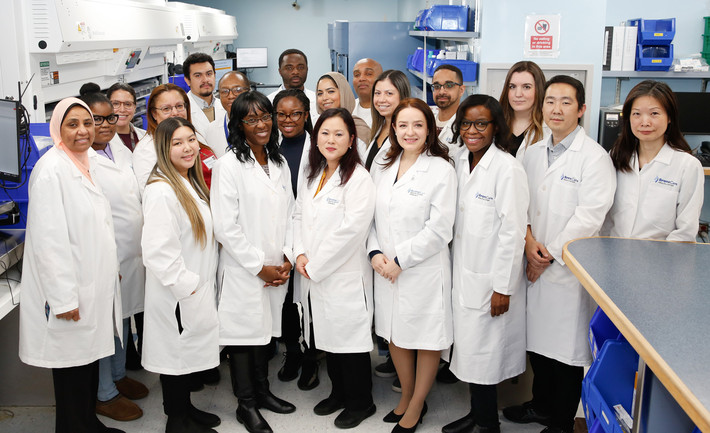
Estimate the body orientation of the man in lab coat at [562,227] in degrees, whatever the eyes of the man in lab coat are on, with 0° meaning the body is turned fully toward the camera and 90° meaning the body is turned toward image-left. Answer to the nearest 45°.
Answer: approximately 45°

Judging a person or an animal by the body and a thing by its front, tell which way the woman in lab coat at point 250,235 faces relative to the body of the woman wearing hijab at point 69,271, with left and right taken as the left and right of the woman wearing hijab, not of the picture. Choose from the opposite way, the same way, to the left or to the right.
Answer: the same way

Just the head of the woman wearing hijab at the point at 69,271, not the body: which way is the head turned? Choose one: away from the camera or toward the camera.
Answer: toward the camera

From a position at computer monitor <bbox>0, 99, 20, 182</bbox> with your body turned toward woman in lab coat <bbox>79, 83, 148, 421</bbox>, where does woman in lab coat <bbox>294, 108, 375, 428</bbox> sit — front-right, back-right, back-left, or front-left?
front-right

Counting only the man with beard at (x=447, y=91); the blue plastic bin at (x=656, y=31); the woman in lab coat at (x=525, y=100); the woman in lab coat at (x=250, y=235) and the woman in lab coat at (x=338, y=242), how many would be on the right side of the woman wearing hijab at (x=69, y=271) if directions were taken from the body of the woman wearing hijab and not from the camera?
0

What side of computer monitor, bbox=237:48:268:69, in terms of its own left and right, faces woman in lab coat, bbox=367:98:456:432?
front

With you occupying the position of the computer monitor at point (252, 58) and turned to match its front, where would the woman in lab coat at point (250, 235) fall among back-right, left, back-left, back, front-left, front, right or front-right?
front

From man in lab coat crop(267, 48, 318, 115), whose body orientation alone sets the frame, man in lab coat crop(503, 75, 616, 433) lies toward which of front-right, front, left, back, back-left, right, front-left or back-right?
front-left

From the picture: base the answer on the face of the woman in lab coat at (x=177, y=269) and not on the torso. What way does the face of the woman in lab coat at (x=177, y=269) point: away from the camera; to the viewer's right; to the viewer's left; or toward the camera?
toward the camera

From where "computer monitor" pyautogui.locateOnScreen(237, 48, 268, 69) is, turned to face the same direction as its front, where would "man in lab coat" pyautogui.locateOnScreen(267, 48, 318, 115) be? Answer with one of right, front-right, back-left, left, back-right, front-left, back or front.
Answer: front

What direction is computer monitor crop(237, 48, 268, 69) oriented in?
toward the camera

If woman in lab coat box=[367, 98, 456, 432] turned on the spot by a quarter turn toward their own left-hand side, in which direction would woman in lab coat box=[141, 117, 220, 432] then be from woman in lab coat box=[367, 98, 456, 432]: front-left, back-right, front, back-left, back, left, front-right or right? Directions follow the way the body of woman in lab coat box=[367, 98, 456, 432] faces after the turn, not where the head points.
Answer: back-right

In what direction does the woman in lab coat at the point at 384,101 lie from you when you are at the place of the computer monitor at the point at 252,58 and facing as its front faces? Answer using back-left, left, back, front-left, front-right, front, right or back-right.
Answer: front

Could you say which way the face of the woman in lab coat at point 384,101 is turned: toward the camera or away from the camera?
toward the camera

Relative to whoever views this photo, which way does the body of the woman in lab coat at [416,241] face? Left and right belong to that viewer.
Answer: facing the viewer and to the left of the viewer

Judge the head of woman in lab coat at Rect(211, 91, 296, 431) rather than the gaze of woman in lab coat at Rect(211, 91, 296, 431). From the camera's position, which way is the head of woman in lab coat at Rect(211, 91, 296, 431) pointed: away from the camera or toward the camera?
toward the camera

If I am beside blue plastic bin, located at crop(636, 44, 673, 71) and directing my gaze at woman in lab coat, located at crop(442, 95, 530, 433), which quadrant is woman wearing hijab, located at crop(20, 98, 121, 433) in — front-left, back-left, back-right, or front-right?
front-right

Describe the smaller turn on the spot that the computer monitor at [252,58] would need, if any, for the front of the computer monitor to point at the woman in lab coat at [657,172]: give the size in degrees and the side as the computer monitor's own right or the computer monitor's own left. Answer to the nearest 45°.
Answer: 0° — it already faces them

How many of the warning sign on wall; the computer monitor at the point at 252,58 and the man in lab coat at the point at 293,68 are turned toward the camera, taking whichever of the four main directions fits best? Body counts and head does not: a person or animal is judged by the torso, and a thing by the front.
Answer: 3

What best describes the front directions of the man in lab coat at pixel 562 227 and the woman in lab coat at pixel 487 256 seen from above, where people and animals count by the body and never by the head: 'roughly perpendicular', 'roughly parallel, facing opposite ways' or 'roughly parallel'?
roughly parallel
